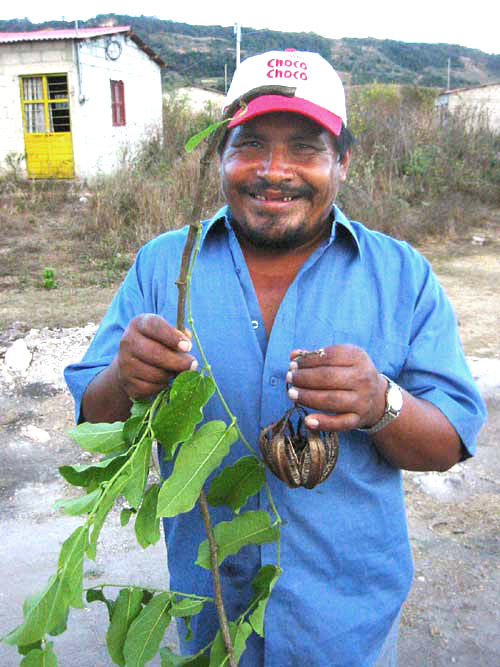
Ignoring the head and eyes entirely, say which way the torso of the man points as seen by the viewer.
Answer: toward the camera

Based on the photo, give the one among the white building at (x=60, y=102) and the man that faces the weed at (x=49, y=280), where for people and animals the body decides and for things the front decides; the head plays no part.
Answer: the white building

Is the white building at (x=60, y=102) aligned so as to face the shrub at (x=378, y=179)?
no

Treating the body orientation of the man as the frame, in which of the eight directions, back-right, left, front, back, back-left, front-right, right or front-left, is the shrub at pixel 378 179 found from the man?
back

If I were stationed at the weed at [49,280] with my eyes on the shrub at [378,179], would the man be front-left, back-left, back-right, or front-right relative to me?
back-right

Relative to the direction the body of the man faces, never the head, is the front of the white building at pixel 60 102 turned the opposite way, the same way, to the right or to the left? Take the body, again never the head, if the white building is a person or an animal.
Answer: the same way

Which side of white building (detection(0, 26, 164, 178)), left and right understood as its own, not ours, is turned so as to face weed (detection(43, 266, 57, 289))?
front

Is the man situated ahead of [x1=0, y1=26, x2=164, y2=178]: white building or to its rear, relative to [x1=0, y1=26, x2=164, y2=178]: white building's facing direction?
ahead

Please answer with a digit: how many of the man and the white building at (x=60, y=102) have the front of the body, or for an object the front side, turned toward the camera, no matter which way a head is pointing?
2

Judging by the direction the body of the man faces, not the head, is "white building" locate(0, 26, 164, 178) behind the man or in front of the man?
behind

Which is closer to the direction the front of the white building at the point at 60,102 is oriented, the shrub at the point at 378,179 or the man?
the man

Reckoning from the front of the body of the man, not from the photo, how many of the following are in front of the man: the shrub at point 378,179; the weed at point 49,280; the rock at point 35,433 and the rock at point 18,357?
0

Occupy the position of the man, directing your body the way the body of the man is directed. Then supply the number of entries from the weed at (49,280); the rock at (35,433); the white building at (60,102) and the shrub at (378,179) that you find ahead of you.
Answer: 0

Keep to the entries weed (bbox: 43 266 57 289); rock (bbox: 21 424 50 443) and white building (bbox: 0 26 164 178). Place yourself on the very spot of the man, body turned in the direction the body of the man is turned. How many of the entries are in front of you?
0

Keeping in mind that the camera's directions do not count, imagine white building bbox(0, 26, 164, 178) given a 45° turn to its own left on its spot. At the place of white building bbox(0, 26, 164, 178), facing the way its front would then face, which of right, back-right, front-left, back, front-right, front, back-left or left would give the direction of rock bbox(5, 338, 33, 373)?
front-right

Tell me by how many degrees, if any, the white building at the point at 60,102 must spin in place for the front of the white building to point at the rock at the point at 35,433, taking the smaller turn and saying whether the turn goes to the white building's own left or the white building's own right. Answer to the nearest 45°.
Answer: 0° — it already faces it

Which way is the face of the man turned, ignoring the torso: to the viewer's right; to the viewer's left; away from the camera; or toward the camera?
toward the camera

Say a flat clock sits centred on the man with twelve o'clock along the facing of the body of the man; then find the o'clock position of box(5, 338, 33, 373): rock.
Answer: The rock is roughly at 5 o'clock from the man.

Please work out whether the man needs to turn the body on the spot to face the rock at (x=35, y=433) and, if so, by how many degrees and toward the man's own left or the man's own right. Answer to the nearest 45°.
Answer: approximately 135° to the man's own right
